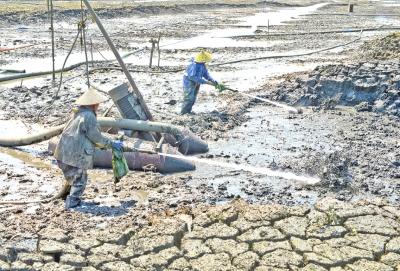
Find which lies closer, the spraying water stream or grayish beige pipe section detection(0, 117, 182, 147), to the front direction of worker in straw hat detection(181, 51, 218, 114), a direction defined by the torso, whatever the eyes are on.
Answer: the spraying water stream

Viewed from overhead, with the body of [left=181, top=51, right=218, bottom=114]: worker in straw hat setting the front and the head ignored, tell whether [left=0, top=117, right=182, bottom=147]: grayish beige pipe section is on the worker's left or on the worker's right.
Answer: on the worker's right

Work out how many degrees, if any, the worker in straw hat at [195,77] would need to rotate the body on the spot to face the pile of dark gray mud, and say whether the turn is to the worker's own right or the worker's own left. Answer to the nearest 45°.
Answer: approximately 45° to the worker's own left

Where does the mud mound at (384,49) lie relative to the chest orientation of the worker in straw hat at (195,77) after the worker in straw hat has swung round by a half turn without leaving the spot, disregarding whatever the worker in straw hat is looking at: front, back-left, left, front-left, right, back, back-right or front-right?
back-right

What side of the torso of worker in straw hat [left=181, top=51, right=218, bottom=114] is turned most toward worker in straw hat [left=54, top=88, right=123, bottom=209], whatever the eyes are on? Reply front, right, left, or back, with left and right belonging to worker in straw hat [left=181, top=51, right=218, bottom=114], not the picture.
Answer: right

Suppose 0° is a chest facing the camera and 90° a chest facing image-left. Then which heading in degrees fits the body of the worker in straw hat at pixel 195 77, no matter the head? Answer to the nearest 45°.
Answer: approximately 270°

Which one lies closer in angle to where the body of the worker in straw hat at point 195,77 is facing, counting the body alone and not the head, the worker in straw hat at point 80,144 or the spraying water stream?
the spraying water stream
